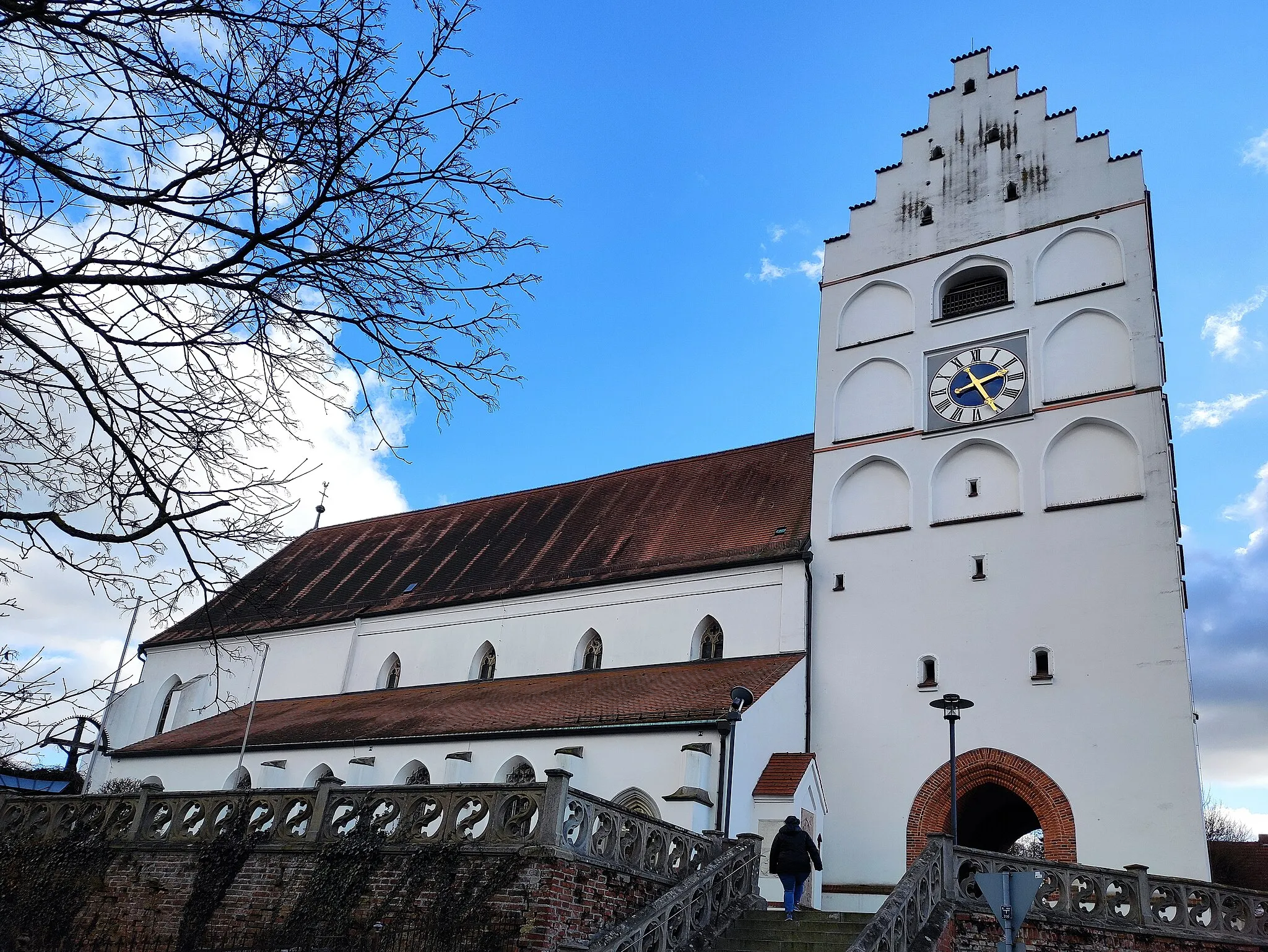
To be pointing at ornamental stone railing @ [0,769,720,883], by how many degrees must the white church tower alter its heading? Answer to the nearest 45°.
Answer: approximately 45° to its right

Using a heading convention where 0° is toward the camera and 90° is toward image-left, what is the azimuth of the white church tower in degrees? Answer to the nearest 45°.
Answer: approximately 0°

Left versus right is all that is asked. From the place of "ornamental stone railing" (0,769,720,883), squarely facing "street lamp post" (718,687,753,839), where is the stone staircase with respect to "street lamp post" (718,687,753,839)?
right
